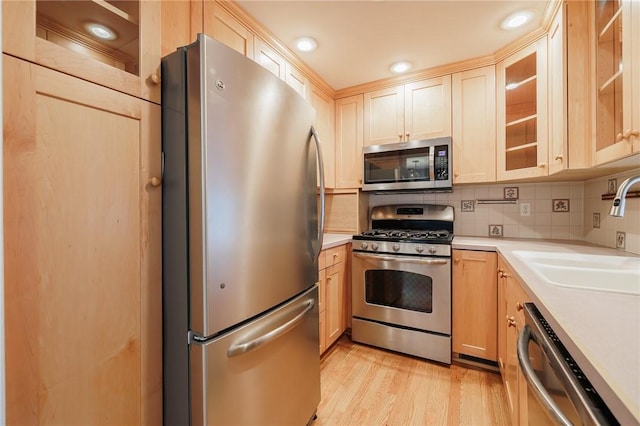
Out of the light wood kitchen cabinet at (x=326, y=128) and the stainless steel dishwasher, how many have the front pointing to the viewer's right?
1

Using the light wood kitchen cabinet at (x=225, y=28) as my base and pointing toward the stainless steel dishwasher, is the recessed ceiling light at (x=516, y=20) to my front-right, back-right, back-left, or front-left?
front-left

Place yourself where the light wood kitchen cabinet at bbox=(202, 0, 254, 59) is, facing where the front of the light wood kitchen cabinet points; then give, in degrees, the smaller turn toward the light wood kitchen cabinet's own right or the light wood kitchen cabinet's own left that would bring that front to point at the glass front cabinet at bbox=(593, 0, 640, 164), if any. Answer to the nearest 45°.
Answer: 0° — it already faces it

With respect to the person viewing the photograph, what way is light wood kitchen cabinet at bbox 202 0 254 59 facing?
facing the viewer and to the right of the viewer

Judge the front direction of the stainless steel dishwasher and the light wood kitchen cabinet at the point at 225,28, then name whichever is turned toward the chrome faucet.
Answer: the light wood kitchen cabinet

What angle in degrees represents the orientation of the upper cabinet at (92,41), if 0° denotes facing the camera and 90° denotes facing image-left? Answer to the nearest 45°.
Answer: approximately 315°

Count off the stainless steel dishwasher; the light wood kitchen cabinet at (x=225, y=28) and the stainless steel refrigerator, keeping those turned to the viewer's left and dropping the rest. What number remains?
1

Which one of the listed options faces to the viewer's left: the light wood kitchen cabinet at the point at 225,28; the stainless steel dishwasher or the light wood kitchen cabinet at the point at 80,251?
the stainless steel dishwasher

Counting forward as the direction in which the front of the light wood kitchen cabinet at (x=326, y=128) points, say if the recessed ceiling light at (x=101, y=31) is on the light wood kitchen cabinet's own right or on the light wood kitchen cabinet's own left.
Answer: on the light wood kitchen cabinet's own right

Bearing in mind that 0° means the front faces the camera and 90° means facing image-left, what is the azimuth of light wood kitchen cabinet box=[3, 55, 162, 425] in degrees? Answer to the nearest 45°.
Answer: approximately 315°

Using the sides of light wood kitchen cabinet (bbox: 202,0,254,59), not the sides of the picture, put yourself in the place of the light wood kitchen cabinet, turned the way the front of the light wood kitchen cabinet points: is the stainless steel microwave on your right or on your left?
on your left
